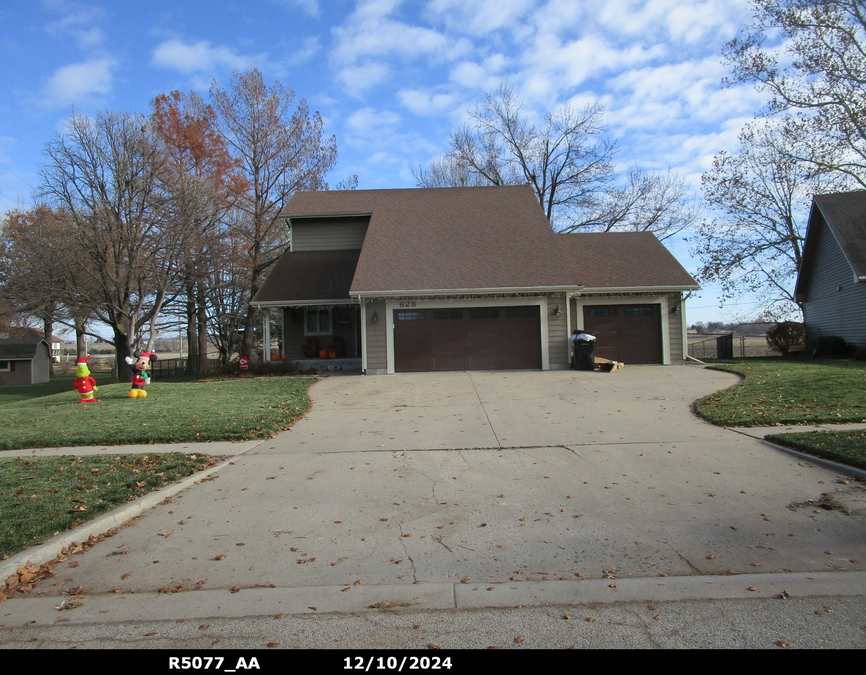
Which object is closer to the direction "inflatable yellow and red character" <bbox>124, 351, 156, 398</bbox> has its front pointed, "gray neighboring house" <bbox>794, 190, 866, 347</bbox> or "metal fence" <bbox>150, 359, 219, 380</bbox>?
the gray neighboring house

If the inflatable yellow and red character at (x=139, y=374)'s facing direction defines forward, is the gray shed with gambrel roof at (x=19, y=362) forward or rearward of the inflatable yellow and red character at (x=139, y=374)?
rearward

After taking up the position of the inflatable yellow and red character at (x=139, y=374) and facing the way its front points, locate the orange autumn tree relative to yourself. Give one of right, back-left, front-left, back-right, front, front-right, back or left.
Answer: back

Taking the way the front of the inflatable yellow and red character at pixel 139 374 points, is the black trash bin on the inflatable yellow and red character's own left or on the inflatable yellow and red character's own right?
on the inflatable yellow and red character's own left

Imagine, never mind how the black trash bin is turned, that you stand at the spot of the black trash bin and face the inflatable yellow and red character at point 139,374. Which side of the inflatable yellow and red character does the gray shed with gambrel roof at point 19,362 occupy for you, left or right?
right

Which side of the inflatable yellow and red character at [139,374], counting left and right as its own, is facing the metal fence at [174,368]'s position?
back

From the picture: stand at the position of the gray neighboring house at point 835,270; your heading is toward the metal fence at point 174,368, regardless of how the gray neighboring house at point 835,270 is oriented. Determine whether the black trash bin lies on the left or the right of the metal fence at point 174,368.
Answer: left

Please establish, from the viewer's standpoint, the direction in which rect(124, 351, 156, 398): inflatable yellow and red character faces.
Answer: facing the viewer

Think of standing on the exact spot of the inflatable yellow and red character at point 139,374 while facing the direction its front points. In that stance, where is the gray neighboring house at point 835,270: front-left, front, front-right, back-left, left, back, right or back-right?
left

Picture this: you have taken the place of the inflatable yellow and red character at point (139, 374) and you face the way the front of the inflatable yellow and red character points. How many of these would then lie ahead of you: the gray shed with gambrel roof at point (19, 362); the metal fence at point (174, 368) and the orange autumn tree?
0

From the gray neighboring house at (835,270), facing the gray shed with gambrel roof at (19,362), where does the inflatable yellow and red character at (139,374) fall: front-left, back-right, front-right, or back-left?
front-left
